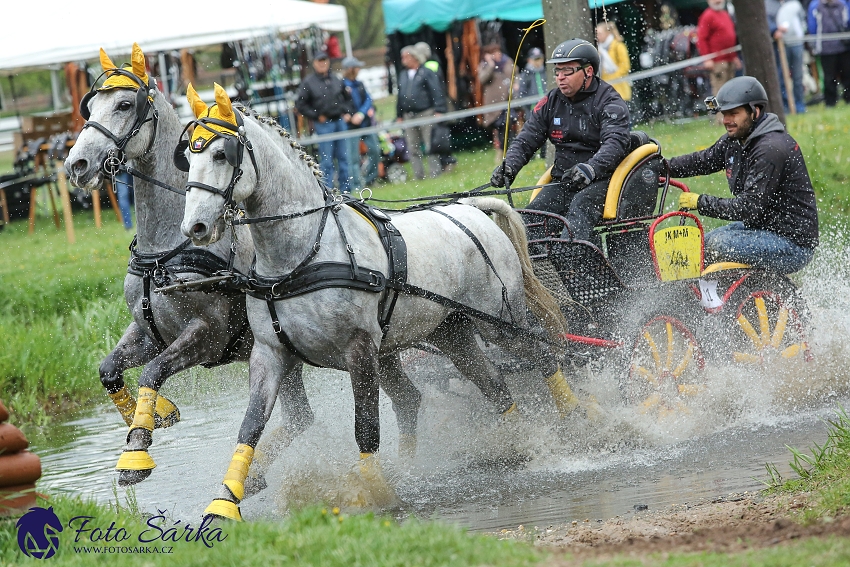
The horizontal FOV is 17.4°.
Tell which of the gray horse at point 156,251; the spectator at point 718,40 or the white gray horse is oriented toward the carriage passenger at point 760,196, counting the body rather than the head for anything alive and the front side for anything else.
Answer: the spectator

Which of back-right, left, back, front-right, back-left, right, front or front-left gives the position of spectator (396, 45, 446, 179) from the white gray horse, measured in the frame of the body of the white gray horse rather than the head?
back-right

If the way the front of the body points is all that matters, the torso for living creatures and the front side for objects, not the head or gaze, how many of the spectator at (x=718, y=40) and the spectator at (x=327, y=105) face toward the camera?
2

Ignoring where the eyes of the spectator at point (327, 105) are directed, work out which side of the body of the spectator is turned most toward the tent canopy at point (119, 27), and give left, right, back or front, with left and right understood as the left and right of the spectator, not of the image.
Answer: right

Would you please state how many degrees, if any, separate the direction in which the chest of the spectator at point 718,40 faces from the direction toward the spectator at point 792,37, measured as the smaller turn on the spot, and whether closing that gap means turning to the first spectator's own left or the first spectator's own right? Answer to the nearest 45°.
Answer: approximately 135° to the first spectator's own left

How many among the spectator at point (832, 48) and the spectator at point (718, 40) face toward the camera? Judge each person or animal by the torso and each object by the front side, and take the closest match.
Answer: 2

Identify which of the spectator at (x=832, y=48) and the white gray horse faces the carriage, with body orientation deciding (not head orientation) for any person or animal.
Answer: the spectator

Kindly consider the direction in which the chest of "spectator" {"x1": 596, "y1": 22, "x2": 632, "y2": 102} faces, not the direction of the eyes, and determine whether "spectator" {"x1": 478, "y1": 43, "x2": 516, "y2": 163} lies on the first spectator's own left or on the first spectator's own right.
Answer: on the first spectator's own right
